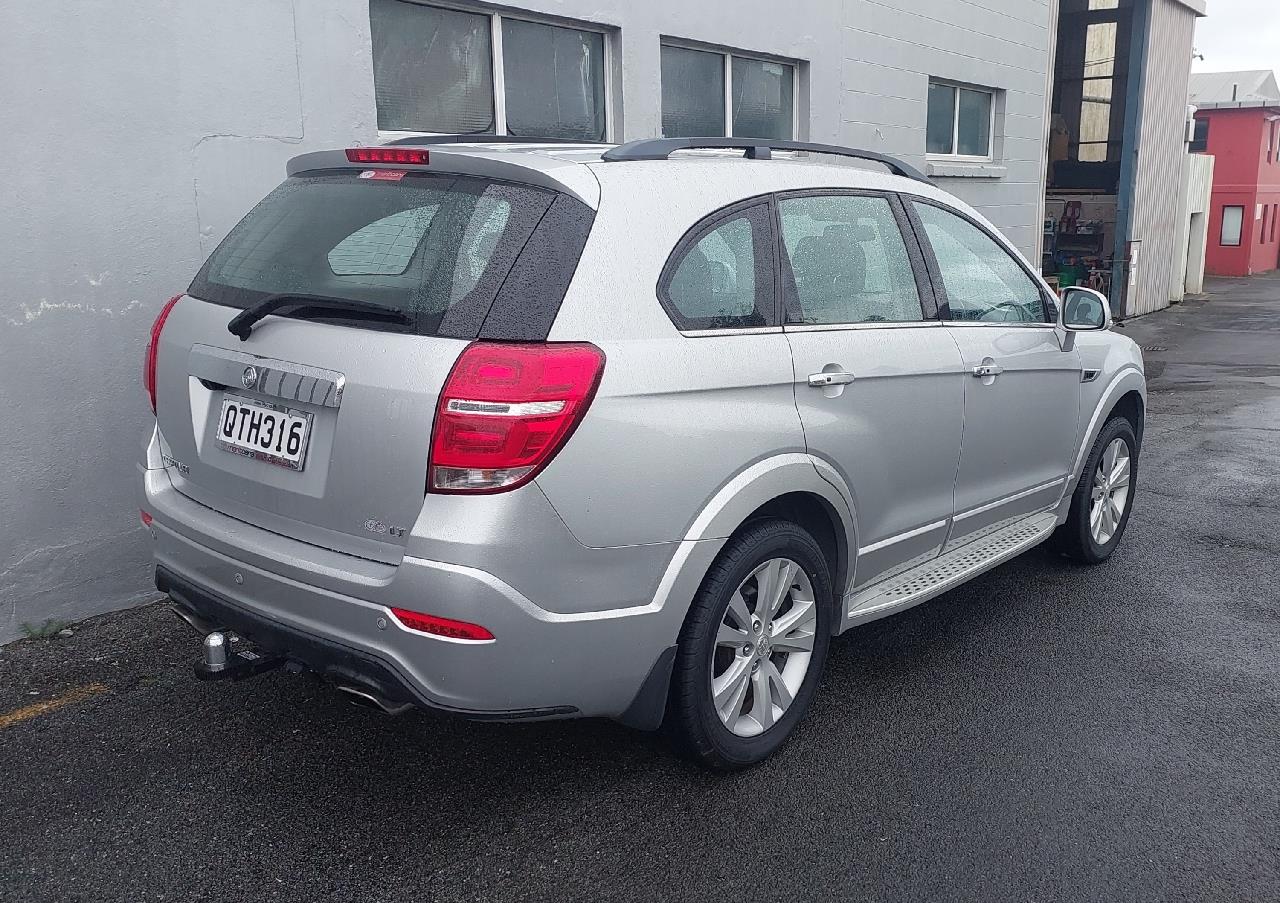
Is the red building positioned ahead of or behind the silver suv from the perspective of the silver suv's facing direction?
ahead

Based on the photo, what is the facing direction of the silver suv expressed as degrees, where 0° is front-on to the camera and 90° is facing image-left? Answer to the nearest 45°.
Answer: approximately 225°
